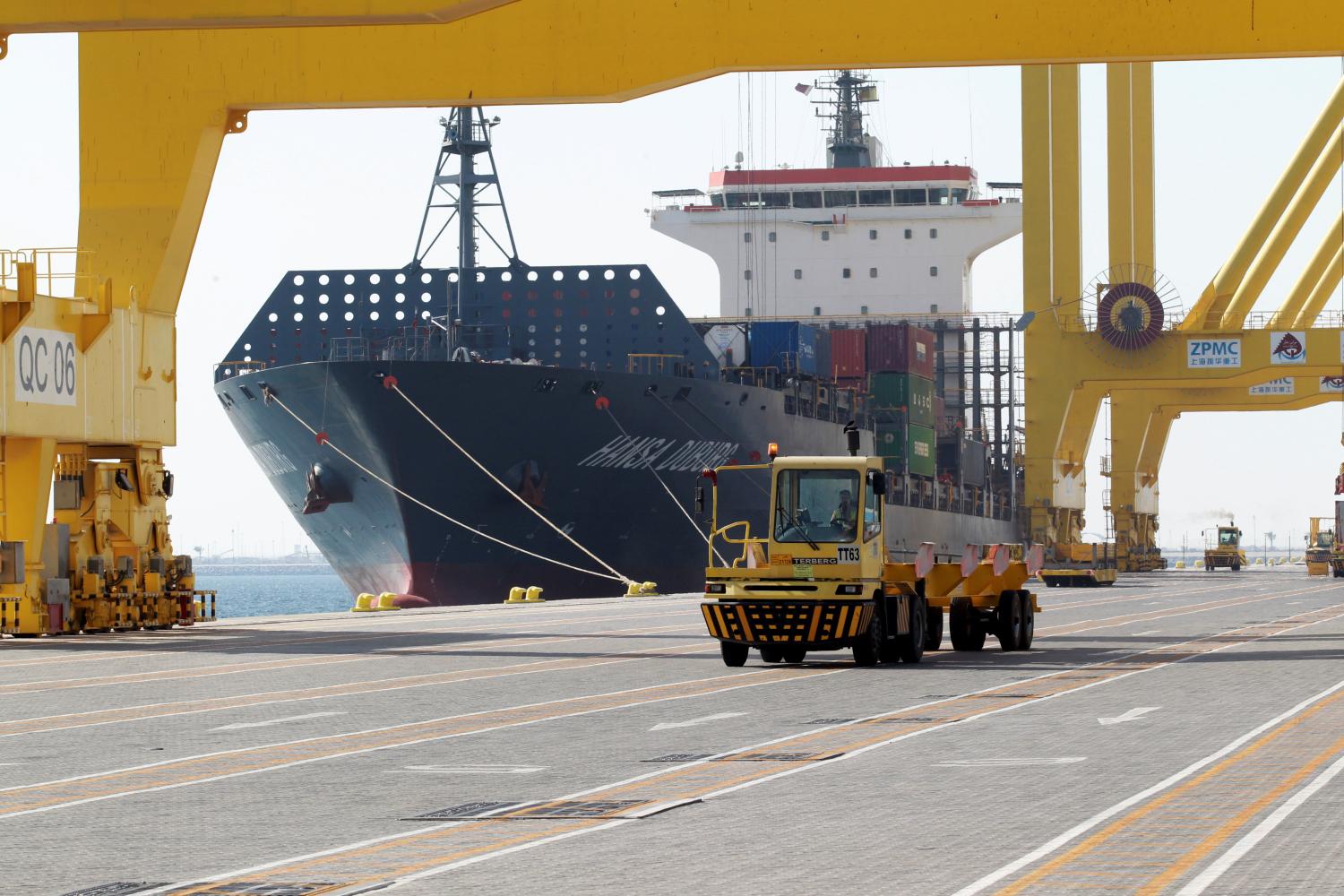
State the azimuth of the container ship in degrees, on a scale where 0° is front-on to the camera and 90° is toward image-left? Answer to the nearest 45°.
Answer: approximately 45°

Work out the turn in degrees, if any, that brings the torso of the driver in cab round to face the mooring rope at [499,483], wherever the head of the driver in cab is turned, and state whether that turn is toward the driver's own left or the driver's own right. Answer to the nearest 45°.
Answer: approximately 135° to the driver's own right

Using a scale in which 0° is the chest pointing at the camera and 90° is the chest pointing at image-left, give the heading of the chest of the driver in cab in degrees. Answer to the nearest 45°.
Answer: approximately 45°

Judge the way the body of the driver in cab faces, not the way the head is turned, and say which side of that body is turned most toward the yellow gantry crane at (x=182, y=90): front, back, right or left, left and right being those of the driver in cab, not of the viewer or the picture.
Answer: right

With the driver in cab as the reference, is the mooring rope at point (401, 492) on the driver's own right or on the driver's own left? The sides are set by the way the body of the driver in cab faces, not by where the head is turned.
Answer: on the driver's own right
